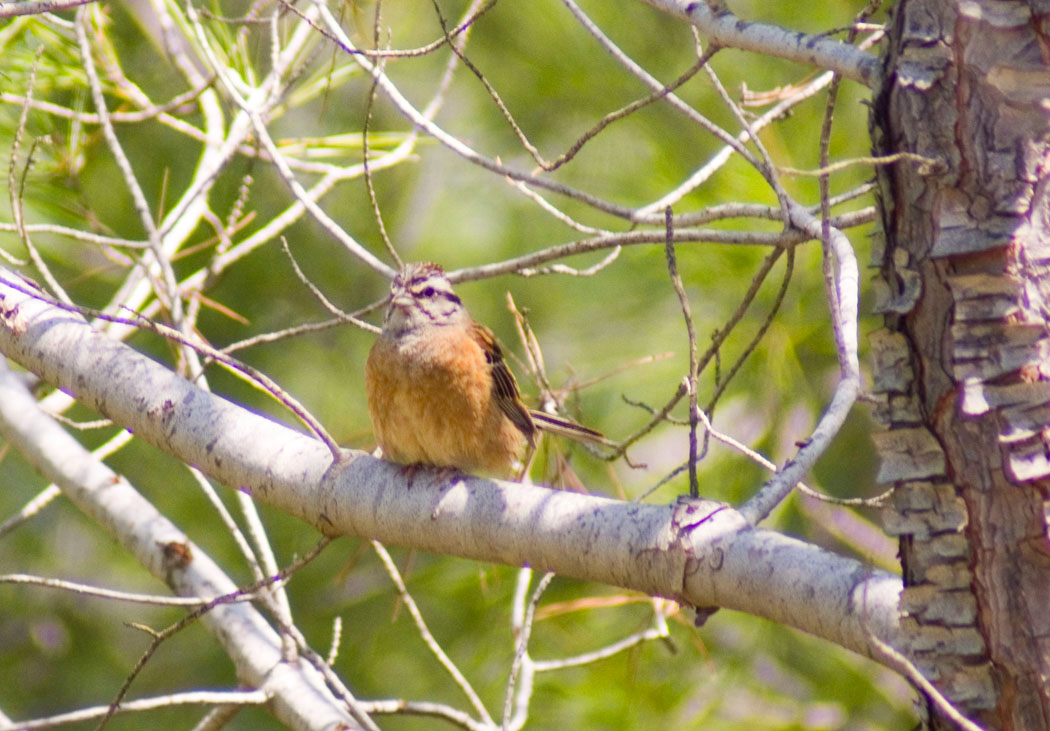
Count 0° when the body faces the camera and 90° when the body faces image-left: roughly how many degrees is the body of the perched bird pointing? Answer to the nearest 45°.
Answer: approximately 45°

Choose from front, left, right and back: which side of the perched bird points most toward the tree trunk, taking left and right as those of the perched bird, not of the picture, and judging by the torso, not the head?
left
